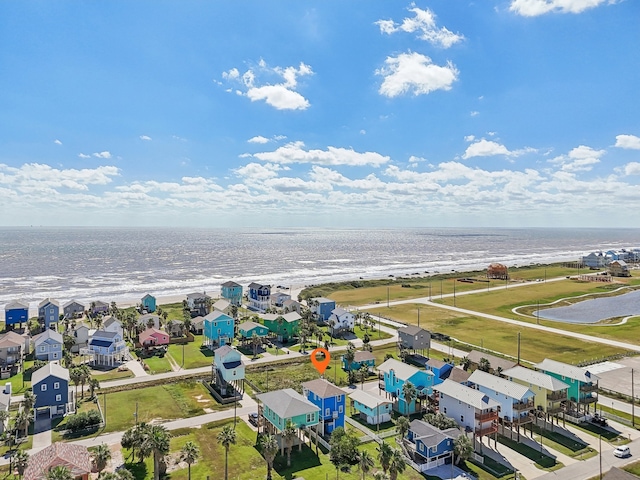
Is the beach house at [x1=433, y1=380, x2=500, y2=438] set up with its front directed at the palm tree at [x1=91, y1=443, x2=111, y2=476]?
no

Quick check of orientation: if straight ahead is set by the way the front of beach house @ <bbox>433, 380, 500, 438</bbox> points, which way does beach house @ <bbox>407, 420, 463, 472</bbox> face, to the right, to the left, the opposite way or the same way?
the same way

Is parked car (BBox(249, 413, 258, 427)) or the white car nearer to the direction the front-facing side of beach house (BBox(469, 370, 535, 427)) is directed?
the white car

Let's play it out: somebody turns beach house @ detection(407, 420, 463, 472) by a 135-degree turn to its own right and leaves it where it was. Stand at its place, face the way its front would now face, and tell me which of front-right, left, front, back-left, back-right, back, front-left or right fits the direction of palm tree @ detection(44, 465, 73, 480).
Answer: front-left

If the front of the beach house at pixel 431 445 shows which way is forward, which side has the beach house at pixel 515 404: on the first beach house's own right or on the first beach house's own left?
on the first beach house's own left

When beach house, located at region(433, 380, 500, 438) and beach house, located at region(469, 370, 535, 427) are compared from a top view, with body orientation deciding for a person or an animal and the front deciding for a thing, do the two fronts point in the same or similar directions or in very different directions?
same or similar directions

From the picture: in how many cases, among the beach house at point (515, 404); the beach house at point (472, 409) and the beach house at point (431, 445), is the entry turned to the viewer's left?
0

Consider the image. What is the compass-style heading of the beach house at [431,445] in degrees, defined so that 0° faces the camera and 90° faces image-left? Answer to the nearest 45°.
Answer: approximately 315°

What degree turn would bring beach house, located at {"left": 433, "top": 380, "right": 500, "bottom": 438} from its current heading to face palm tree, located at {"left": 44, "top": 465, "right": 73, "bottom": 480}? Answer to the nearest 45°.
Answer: approximately 90° to its right

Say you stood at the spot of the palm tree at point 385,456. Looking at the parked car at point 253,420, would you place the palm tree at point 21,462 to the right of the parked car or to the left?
left

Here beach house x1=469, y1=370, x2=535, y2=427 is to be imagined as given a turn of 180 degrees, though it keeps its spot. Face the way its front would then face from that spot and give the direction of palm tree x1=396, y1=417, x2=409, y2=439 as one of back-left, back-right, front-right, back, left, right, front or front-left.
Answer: left

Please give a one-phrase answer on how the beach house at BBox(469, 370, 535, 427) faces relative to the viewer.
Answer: facing the viewer and to the right of the viewer

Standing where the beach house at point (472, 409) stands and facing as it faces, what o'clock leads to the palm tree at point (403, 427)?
The palm tree is roughly at 3 o'clock from the beach house.

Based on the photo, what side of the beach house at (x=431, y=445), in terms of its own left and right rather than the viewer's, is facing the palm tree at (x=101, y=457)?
right

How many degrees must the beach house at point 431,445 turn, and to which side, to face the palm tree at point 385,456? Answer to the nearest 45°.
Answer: approximately 90° to its right

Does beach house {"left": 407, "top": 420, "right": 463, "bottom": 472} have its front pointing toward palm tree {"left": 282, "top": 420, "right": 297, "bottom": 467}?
no

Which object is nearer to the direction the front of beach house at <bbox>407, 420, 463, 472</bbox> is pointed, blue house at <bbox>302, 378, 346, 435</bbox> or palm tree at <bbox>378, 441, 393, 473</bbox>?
the palm tree

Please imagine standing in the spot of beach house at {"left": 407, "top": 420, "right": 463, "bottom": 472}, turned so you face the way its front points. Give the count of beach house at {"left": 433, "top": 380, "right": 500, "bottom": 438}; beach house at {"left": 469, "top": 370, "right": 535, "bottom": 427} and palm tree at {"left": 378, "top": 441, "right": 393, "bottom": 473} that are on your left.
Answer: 2

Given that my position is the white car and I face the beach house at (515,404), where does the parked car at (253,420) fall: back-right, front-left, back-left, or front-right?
front-left

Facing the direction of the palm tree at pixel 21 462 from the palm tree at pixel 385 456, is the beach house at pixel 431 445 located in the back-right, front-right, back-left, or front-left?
back-right

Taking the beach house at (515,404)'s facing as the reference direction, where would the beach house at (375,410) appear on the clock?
the beach house at (375,410) is roughly at 4 o'clock from the beach house at (515,404).

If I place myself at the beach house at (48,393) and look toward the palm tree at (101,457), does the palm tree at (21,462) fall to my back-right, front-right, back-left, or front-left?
front-right

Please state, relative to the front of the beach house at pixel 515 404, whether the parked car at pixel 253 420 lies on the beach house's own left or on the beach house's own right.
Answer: on the beach house's own right
